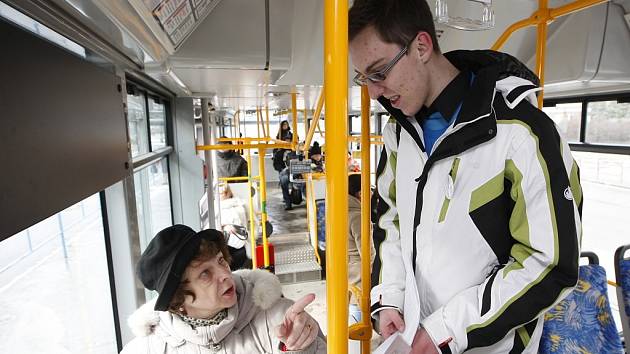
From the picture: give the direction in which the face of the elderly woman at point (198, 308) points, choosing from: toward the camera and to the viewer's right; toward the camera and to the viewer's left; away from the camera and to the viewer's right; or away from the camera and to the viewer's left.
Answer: toward the camera and to the viewer's right

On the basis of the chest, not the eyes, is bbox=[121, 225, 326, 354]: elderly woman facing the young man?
yes

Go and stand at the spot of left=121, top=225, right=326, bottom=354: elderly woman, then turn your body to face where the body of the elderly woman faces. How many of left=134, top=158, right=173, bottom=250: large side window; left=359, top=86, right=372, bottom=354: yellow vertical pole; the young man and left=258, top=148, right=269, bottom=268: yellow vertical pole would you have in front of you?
2

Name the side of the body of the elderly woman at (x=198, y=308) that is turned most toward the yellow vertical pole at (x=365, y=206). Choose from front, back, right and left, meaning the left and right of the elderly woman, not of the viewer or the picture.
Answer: left

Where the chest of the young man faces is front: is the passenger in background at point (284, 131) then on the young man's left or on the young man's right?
on the young man's right

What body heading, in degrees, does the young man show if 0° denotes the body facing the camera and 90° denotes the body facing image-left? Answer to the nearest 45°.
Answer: approximately 45°

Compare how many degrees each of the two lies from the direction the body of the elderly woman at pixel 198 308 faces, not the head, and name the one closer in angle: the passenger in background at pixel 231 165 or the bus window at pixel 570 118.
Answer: the bus window

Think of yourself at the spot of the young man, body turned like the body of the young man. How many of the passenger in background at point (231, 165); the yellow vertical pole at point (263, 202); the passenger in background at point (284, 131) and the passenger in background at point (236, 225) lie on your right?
4

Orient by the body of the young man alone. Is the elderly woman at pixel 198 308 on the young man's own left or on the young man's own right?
on the young man's own right

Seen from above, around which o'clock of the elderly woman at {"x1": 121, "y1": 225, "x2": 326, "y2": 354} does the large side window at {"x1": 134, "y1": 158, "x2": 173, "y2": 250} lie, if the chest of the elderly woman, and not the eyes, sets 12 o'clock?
The large side window is roughly at 7 o'clock from the elderly woman.

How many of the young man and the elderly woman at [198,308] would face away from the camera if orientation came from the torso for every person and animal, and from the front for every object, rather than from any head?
0

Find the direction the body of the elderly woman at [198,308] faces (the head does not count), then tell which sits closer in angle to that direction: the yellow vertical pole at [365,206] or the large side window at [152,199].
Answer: the yellow vertical pole

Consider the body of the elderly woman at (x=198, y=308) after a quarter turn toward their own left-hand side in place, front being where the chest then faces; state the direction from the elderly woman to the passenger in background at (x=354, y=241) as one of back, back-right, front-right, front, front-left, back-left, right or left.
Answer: front
